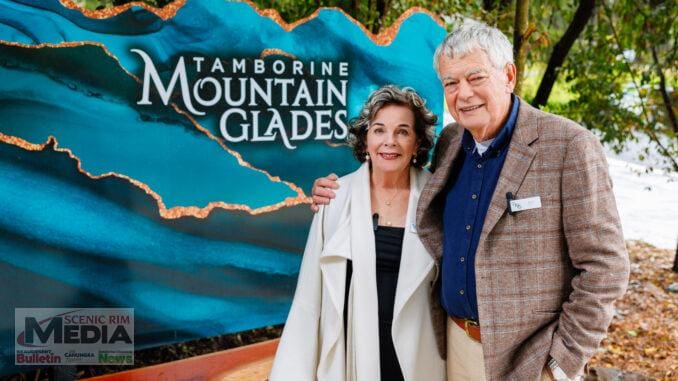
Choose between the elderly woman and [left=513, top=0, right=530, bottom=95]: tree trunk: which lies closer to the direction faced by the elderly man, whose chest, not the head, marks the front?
the elderly woman

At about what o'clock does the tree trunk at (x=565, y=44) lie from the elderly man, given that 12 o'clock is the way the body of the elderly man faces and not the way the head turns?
The tree trunk is roughly at 5 o'clock from the elderly man.

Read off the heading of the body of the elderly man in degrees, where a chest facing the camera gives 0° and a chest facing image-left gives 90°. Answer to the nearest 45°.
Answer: approximately 45°

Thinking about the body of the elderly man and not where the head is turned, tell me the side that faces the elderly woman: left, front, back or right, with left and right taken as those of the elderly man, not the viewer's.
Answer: right

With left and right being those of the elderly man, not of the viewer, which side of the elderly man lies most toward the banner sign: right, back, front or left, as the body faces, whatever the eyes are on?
right

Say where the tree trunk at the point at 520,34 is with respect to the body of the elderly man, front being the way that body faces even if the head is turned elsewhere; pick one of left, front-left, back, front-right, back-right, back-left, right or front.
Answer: back-right

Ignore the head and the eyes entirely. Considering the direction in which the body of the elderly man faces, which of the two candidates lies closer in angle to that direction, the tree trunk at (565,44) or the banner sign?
the banner sign

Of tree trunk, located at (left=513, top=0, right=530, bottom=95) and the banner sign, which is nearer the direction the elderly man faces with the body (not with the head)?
the banner sign
